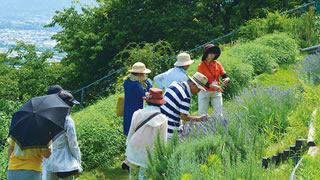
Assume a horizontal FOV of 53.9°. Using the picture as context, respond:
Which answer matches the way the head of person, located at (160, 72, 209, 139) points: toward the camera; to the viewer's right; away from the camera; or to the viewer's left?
to the viewer's right

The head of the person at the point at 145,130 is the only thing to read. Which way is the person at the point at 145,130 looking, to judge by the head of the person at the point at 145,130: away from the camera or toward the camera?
away from the camera

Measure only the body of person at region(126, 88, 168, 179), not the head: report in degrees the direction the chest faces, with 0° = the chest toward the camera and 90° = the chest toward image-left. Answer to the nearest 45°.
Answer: approximately 225°

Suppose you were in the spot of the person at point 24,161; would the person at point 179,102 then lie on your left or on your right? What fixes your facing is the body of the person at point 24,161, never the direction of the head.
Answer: on your right

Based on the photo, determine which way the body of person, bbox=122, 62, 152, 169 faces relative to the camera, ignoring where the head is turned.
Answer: to the viewer's right

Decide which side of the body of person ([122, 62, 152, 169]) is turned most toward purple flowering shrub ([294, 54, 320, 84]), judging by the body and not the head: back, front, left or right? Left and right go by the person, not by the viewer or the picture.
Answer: front

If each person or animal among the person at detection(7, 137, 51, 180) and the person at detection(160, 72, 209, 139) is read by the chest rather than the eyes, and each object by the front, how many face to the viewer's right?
1

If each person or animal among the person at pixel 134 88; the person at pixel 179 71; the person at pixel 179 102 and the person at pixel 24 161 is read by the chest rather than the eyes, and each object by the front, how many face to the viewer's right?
3

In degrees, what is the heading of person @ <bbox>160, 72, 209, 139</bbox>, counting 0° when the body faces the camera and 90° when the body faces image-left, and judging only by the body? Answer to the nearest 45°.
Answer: approximately 270°

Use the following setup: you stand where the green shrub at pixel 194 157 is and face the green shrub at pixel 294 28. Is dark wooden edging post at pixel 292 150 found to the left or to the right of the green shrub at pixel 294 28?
right

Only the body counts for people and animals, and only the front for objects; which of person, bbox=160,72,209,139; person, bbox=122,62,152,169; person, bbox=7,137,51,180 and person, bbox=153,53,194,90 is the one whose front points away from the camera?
person, bbox=7,137,51,180

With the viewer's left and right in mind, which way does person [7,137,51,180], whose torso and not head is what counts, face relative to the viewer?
facing away from the viewer

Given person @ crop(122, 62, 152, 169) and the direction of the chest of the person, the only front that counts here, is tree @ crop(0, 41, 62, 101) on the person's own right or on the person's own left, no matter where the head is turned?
on the person's own left
